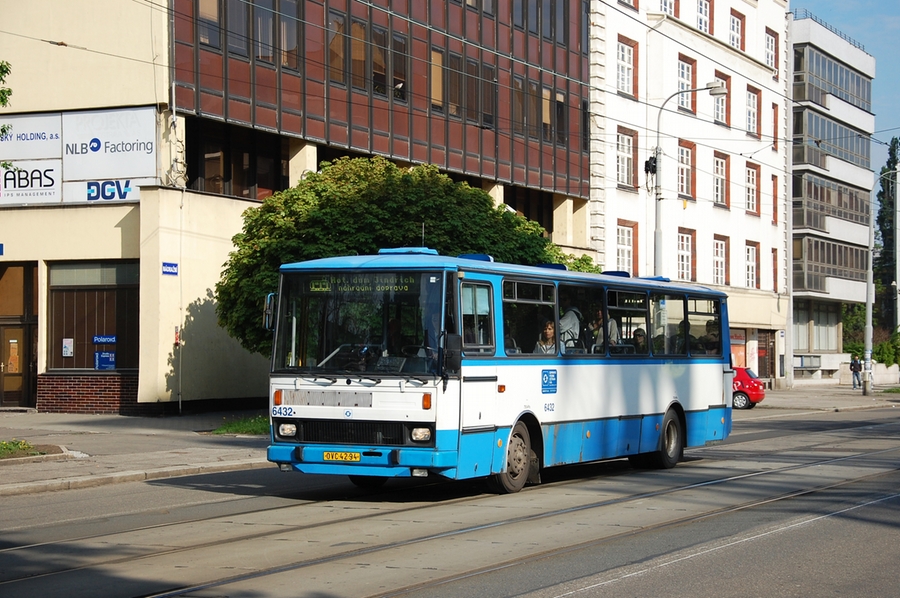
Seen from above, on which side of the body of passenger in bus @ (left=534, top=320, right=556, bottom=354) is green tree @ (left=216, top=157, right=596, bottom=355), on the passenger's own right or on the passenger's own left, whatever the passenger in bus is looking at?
on the passenger's own right

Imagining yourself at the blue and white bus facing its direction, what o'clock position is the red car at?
The red car is roughly at 5 o'clock from the blue and white bus.

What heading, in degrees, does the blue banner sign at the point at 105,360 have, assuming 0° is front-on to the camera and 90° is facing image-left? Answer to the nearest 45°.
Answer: approximately 0°

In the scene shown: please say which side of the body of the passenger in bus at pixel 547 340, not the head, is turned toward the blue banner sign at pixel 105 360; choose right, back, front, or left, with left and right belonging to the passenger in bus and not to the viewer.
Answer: right

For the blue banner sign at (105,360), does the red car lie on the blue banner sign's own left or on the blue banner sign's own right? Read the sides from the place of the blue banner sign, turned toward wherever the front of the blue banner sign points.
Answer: on the blue banner sign's own left

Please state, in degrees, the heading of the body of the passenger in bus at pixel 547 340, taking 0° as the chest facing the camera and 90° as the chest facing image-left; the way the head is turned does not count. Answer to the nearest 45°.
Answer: approximately 45°

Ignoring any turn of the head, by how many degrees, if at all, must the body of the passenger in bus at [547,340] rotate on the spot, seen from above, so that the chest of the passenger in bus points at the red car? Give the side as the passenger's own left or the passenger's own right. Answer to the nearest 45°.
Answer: approximately 135° to the passenger's own right
